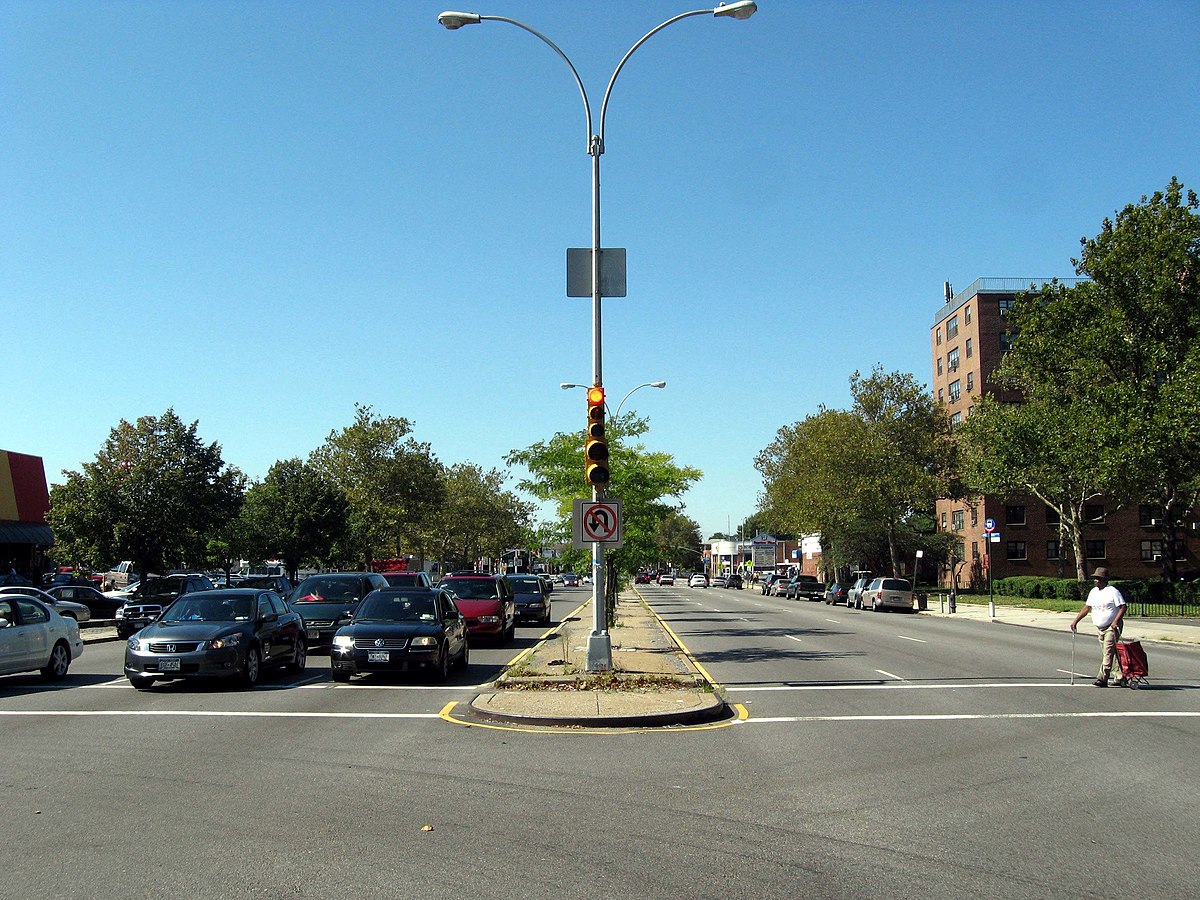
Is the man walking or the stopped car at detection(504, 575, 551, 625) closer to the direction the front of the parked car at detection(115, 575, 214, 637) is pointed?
the man walking

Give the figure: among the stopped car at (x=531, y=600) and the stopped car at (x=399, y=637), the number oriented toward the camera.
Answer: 2

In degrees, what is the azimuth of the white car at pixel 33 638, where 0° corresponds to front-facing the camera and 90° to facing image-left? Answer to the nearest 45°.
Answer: approximately 45°

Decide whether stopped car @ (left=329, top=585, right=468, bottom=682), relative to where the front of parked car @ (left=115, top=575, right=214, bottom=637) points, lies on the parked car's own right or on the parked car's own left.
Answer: on the parked car's own left

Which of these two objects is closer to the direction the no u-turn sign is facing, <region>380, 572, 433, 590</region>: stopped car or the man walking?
the man walking

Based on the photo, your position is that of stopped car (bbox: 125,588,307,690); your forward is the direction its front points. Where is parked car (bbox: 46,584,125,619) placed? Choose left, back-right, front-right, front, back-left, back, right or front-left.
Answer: back-right

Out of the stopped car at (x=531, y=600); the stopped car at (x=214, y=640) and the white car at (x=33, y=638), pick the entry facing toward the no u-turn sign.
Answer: the stopped car at (x=531, y=600)

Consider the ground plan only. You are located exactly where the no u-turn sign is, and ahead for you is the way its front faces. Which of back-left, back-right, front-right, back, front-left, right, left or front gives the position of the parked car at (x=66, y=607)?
back-right

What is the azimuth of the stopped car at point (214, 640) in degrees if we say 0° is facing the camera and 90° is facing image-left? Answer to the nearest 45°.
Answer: approximately 45°

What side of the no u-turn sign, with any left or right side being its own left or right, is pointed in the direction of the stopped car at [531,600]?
back
